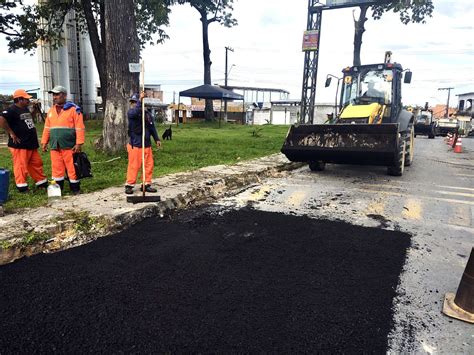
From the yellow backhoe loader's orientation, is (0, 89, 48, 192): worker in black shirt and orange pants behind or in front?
in front

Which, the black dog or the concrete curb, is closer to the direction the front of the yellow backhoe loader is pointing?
the concrete curb

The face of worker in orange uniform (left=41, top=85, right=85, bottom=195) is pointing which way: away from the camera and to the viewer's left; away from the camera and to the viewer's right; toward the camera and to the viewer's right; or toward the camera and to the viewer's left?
toward the camera and to the viewer's left

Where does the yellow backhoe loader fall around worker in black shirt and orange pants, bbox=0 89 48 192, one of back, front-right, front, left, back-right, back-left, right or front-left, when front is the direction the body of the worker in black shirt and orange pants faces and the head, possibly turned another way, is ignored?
front-left

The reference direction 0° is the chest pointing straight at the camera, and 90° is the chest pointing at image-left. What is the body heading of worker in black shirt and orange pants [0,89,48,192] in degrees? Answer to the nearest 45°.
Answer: approximately 315°

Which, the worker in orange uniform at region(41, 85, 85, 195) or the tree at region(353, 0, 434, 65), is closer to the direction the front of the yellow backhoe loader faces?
the worker in orange uniform

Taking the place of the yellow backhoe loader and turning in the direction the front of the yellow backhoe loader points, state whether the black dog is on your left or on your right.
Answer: on your right

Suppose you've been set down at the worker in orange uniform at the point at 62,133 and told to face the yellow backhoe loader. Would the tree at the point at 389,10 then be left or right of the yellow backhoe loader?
left

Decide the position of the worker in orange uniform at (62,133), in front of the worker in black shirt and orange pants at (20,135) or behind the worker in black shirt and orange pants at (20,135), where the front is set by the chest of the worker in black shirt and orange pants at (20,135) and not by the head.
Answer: in front

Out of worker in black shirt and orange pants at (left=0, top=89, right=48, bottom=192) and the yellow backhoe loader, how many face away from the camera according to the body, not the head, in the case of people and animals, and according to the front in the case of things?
0

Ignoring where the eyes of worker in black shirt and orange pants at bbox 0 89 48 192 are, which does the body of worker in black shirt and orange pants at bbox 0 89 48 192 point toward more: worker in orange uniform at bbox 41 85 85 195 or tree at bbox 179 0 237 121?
the worker in orange uniform

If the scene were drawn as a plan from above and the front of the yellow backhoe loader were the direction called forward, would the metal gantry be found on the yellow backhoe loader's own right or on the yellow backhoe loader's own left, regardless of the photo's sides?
on the yellow backhoe loader's own right

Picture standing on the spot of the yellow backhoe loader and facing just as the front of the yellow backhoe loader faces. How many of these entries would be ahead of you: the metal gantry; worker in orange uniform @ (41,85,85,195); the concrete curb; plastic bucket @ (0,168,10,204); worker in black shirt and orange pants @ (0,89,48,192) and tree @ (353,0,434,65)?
4

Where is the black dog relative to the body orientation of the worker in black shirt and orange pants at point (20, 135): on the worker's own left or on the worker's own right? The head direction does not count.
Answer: on the worker's own left

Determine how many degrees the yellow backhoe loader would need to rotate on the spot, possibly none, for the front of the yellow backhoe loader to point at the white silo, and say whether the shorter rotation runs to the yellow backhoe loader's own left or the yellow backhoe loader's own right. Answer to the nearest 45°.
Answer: approximately 90° to the yellow backhoe loader's own right

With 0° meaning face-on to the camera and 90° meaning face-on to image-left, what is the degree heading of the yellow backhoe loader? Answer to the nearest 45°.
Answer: approximately 45°

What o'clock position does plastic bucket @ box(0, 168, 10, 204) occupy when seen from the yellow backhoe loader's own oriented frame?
The plastic bucket is roughly at 12 o'clock from the yellow backhoe loader.

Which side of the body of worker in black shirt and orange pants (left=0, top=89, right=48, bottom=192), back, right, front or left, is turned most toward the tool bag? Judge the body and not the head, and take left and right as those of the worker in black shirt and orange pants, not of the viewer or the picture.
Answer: front
